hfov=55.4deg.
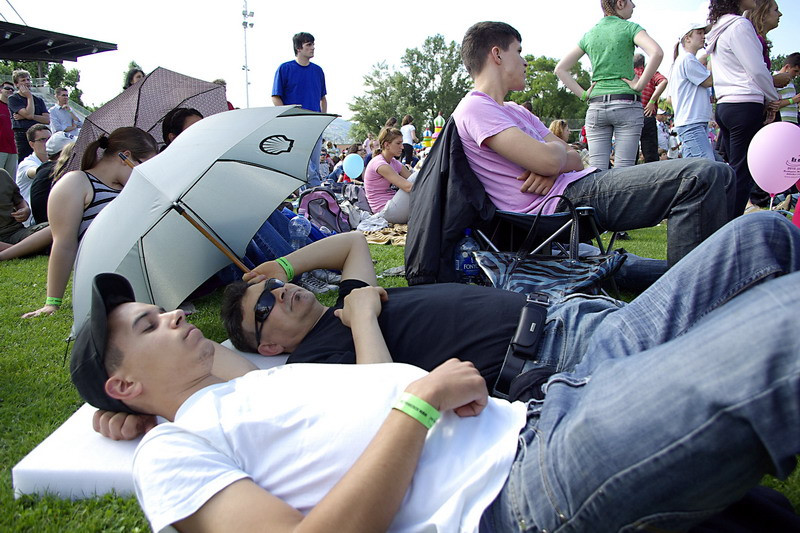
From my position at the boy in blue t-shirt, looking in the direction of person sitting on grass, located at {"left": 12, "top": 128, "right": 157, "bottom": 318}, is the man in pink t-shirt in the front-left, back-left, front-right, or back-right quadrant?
front-left

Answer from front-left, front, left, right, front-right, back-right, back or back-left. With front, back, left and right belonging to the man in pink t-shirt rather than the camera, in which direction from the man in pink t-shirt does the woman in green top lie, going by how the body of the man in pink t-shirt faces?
left

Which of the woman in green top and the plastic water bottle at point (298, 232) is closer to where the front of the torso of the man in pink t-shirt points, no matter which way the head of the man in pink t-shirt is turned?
the woman in green top

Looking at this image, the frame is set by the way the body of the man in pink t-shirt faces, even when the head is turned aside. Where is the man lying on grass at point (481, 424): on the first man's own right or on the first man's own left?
on the first man's own right

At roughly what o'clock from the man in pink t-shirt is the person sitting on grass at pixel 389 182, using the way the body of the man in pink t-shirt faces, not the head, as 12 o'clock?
The person sitting on grass is roughly at 8 o'clock from the man in pink t-shirt.

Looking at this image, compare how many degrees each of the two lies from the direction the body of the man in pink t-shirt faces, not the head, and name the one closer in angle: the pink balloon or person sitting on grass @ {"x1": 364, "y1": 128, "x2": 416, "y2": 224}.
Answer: the pink balloon

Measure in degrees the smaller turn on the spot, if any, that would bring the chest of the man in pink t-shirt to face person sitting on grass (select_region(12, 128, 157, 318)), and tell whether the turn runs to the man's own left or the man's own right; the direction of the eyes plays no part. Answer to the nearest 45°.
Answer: approximately 180°

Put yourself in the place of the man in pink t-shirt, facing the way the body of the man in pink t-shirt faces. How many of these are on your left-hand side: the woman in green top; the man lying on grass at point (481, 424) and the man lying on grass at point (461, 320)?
1

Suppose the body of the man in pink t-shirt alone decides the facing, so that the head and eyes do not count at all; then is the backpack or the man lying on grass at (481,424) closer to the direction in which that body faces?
the man lying on grass

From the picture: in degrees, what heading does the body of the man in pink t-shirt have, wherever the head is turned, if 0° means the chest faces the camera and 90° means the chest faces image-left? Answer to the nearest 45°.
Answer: approximately 270°
